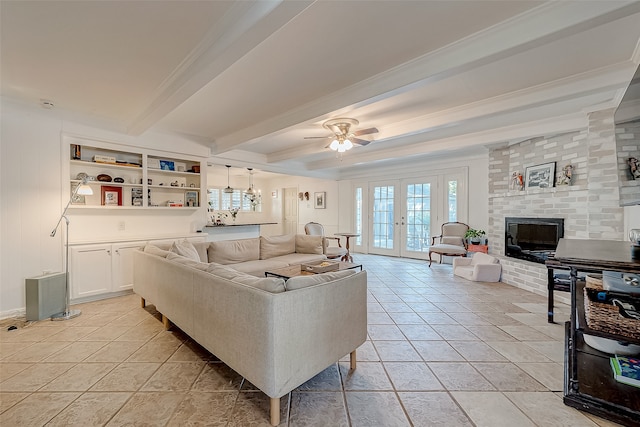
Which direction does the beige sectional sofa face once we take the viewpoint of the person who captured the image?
facing away from the viewer and to the right of the viewer

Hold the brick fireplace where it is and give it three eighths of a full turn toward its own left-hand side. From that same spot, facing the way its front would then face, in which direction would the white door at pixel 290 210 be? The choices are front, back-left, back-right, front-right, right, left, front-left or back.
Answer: back

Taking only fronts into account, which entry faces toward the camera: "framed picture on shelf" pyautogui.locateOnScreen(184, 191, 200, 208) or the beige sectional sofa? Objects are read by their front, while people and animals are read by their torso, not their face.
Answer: the framed picture on shelf

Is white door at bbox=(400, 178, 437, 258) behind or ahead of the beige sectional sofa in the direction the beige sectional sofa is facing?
ahead

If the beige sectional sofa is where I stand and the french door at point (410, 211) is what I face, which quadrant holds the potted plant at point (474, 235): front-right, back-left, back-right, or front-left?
front-right

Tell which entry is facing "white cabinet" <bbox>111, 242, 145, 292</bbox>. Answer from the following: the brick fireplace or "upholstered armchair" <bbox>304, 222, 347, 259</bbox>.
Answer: the brick fireplace

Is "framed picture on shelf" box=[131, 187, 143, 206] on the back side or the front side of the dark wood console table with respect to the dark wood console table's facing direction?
on the front side

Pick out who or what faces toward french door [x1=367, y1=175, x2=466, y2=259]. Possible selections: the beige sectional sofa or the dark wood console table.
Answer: the beige sectional sofa

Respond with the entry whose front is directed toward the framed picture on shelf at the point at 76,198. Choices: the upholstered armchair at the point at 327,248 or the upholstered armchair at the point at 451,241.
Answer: the upholstered armchair at the point at 451,241

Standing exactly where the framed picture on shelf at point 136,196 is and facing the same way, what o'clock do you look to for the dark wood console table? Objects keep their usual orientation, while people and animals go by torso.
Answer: The dark wood console table is roughly at 11 o'clock from the framed picture on shelf.

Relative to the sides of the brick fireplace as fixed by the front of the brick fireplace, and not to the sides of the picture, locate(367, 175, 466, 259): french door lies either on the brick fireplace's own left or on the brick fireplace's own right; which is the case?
on the brick fireplace's own right

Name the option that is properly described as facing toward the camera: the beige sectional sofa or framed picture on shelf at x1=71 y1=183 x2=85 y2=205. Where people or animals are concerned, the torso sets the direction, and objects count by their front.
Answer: the framed picture on shelf

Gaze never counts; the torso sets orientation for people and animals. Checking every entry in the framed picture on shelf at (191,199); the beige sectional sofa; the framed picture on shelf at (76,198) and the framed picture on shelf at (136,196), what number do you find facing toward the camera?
3

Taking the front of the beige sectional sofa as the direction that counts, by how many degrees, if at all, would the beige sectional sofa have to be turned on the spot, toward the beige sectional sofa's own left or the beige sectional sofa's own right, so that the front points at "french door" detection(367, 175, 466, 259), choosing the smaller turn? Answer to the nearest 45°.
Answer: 0° — it already faces it

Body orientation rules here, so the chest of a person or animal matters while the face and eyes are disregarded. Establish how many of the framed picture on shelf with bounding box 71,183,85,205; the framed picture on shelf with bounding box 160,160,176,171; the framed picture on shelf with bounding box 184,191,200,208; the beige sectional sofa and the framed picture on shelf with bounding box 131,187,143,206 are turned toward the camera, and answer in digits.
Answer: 4

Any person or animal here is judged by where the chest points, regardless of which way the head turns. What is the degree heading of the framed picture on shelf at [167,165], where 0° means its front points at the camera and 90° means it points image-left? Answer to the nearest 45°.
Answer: approximately 0°

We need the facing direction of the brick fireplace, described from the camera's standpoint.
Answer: facing the viewer and to the left of the viewer

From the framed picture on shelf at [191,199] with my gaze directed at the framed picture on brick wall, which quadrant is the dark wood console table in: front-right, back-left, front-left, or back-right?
front-right

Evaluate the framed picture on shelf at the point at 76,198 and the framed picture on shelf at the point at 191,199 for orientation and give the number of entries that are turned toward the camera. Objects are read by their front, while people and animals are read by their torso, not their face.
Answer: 2

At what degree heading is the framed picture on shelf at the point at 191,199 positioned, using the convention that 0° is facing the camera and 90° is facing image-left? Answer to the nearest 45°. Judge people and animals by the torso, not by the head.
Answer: approximately 0°

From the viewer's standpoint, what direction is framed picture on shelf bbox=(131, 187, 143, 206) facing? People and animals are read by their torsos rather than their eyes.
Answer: toward the camera

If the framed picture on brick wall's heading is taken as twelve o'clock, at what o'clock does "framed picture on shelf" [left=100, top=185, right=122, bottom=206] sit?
The framed picture on shelf is roughly at 12 o'clock from the framed picture on brick wall.
